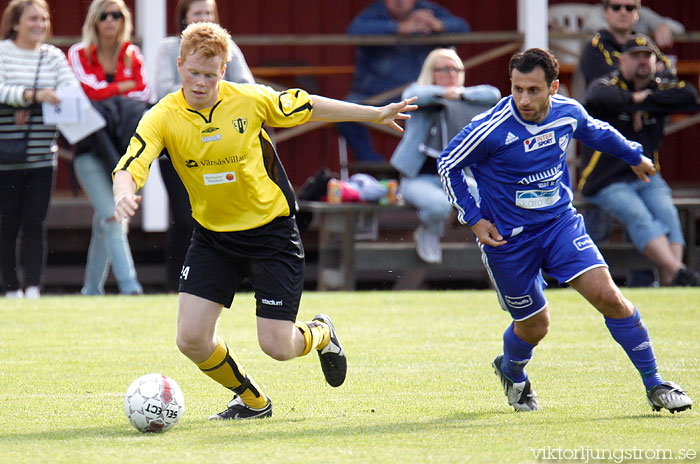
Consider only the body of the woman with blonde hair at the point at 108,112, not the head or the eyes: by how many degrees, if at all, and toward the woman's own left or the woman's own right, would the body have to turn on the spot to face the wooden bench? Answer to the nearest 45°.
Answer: approximately 90° to the woman's own left

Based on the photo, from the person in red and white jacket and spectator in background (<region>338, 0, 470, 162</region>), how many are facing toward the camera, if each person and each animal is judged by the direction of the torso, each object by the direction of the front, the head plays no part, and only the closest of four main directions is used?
2

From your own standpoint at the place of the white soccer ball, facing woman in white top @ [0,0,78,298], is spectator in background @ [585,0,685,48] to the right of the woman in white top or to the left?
right

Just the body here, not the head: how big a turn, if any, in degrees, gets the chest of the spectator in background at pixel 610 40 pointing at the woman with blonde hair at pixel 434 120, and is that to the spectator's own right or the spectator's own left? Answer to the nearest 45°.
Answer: approximately 45° to the spectator's own right
